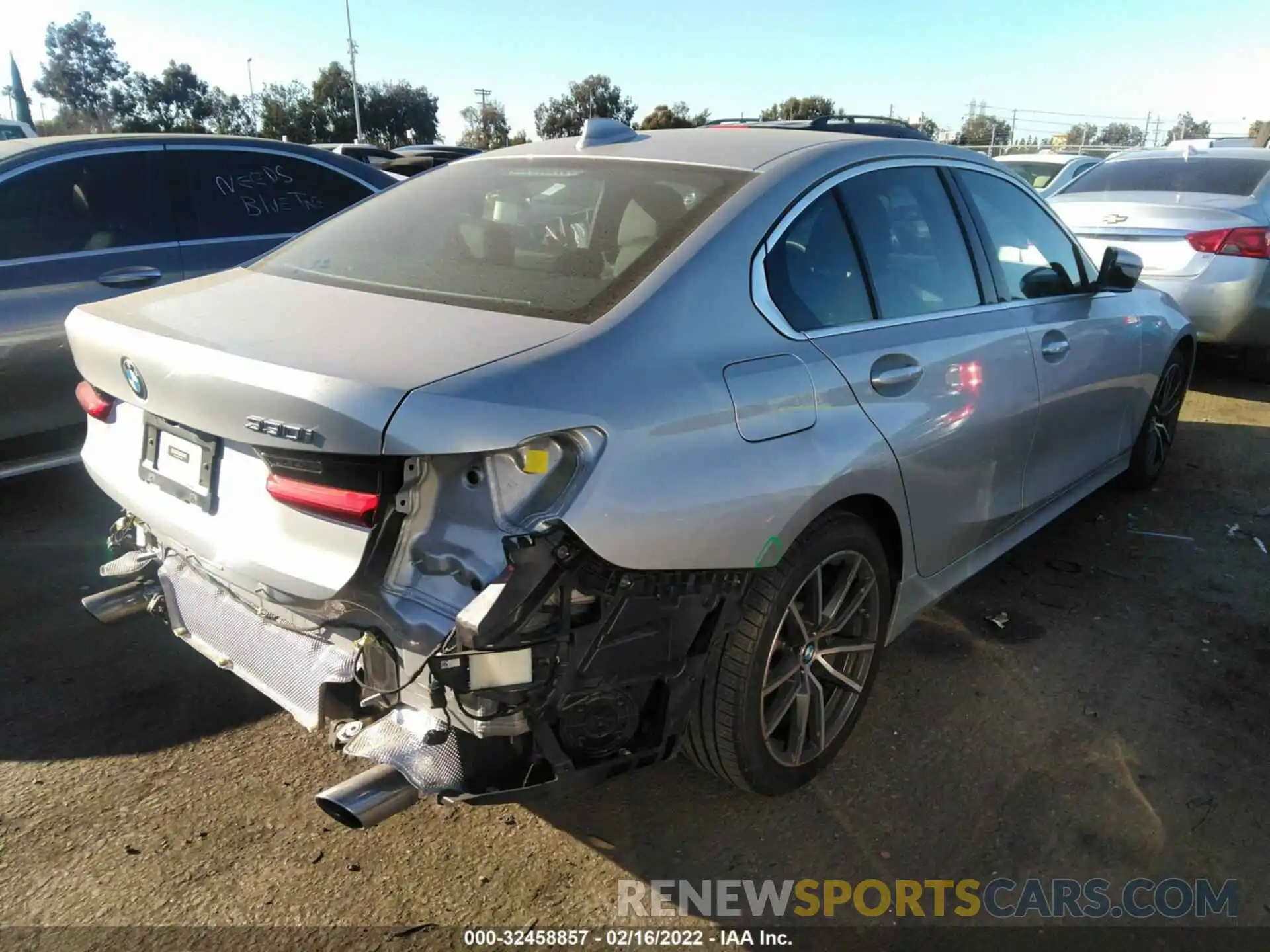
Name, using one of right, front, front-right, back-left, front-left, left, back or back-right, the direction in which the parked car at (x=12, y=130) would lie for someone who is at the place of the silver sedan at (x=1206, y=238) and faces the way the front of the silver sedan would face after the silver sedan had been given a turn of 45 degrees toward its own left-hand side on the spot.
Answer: left

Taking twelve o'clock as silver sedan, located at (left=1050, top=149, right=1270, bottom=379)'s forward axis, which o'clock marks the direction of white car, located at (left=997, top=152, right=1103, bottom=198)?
The white car is roughly at 10 o'clock from the silver sedan.

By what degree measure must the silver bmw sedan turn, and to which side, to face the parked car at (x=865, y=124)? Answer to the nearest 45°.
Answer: approximately 45° to its left

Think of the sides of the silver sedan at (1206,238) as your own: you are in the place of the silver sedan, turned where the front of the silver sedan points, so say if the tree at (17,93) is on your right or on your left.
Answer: on your left

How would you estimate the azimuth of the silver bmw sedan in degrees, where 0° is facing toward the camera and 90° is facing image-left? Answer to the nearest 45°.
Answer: approximately 225°

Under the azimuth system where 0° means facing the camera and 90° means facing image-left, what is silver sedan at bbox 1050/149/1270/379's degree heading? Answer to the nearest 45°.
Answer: approximately 225°

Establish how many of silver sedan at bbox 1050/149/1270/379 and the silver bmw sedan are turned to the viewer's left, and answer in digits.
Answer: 0

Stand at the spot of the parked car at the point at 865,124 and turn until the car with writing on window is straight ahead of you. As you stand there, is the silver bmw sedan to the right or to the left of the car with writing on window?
left

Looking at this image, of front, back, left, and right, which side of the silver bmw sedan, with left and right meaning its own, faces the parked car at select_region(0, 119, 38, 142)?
left

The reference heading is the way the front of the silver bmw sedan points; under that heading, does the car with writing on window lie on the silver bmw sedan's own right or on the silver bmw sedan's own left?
on the silver bmw sedan's own left
